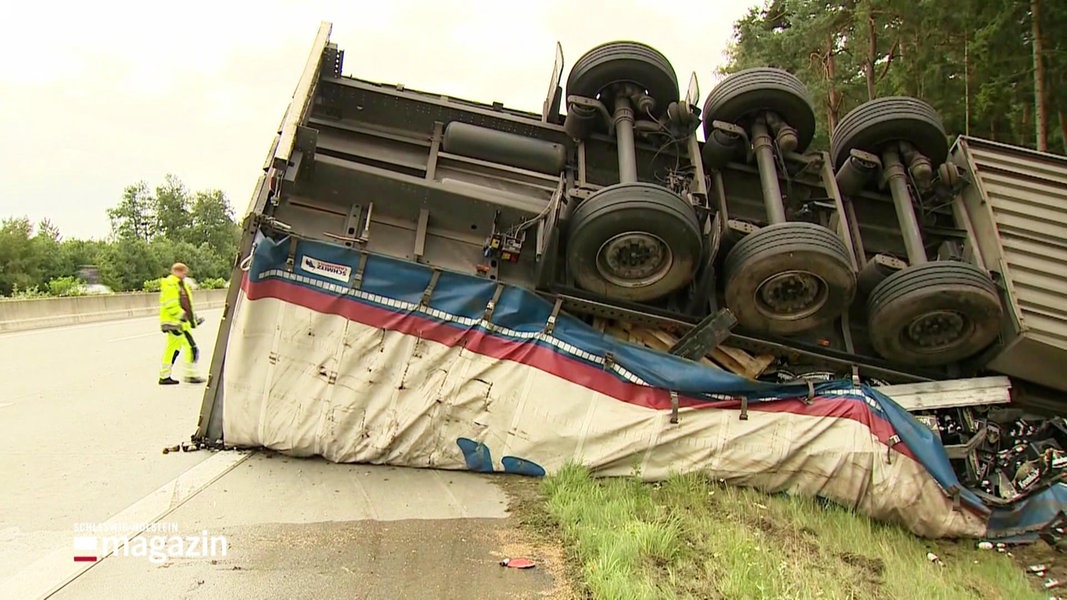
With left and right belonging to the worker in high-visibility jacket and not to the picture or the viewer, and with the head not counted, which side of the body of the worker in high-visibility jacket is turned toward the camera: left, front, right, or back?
right

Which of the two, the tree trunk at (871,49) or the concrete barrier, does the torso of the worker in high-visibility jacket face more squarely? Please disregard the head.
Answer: the tree trunk

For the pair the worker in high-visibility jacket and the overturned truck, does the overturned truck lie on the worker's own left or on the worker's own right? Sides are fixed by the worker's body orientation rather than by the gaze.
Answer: on the worker's own right

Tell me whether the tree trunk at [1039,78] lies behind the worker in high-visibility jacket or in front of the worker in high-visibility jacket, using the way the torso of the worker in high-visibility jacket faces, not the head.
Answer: in front

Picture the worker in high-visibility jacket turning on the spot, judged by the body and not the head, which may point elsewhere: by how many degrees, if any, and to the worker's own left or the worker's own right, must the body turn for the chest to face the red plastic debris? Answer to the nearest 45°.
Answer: approximately 90° to the worker's own right
